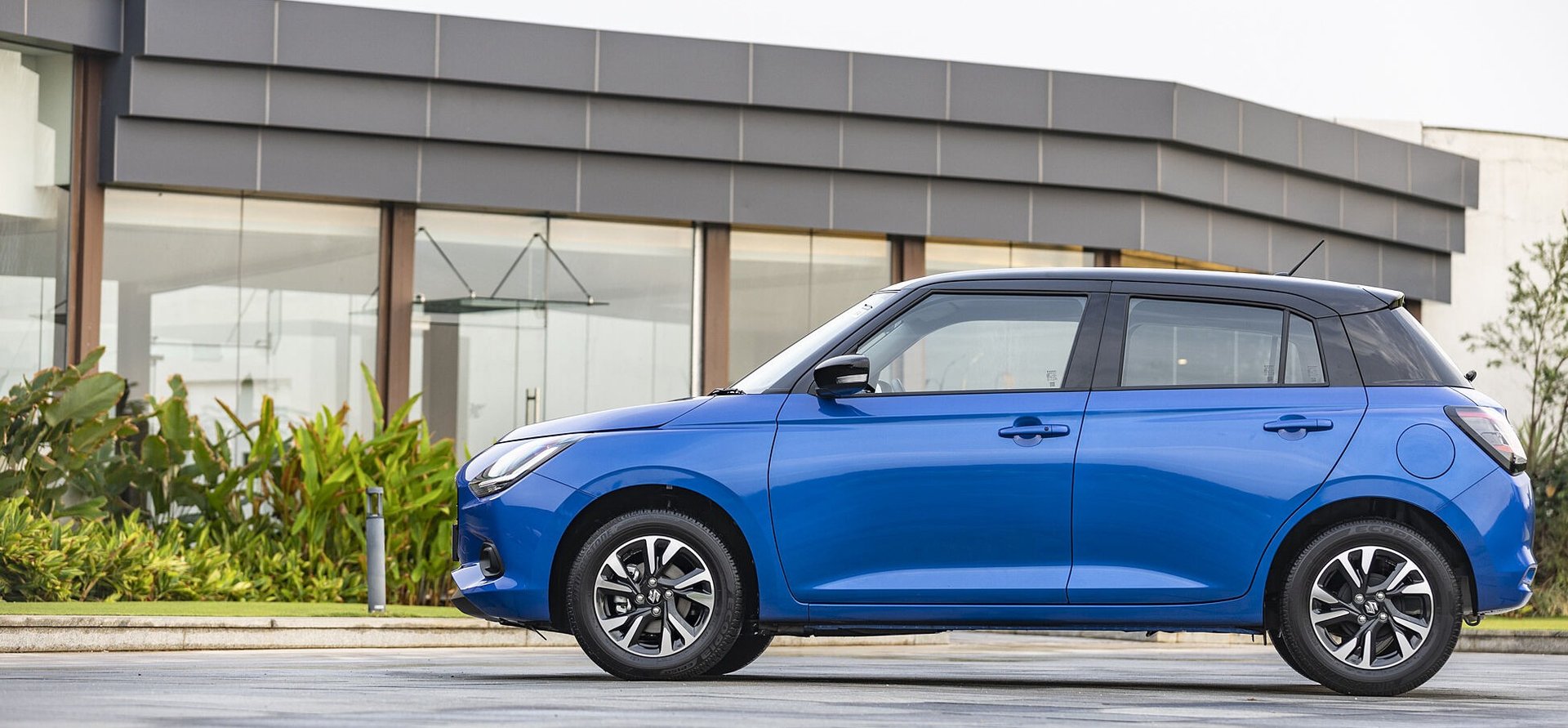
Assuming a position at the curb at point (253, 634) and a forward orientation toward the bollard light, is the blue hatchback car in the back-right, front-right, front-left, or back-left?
back-right

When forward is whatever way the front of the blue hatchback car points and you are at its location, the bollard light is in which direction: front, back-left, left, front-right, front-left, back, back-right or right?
front-right

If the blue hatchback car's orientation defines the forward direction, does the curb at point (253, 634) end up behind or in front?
in front

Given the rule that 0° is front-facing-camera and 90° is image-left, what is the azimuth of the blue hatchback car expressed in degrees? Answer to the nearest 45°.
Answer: approximately 90°

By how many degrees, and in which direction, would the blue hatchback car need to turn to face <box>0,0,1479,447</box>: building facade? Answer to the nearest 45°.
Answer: approximately 45° to its right
